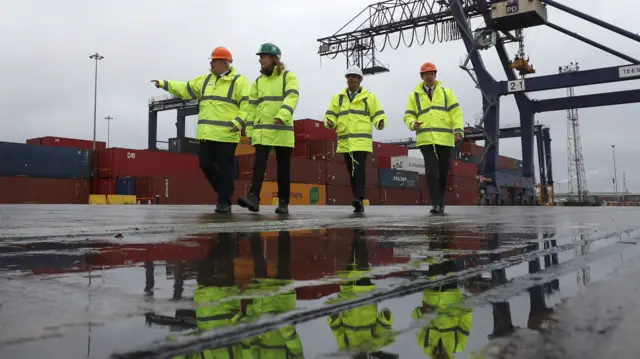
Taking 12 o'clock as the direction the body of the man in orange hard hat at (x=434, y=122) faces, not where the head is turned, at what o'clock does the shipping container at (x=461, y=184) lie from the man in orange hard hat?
The shipping container is roughly at 6 o'clock from the man in orange hard hat.

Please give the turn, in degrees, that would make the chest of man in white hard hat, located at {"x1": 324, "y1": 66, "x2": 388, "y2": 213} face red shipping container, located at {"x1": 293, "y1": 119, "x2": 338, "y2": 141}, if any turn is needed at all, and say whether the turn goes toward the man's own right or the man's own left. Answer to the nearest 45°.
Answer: approximately 180°

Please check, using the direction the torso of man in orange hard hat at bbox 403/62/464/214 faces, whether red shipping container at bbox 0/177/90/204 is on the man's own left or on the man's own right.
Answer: on the man's own right

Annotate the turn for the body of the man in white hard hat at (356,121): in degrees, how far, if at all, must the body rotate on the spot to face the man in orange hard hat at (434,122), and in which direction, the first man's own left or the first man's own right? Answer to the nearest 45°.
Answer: approximately 90° to the first man's own left

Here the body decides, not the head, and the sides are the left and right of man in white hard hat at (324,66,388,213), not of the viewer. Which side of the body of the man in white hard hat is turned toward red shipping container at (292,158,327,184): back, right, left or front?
back

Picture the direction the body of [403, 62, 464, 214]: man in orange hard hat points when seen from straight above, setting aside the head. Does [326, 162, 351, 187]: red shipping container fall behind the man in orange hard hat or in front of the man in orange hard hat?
behind

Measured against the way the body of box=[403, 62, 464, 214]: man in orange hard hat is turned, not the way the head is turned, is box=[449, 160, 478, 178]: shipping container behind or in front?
behind

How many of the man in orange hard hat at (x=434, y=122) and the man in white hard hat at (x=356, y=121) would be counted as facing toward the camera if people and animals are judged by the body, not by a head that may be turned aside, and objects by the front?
2

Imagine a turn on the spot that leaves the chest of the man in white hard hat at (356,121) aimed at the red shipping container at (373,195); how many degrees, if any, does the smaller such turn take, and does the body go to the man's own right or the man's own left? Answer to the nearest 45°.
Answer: approximately 180°

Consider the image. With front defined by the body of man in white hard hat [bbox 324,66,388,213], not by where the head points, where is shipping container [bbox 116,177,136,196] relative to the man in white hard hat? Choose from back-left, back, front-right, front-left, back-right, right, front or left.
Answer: back-right

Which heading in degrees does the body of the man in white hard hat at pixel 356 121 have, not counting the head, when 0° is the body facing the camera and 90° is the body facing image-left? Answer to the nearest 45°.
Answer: approximately 0°
